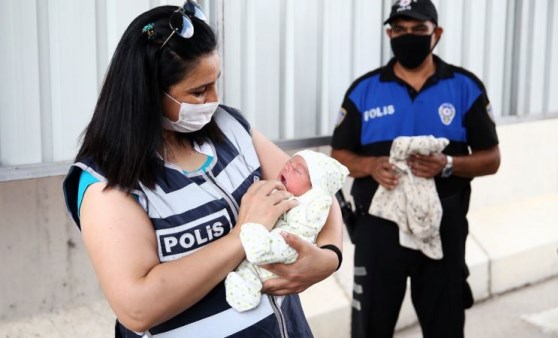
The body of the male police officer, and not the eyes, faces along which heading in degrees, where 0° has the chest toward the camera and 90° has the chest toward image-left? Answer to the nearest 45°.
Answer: approximately 0°

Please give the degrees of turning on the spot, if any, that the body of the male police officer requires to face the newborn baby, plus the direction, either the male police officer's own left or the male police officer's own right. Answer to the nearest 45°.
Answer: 0° — they already face them
